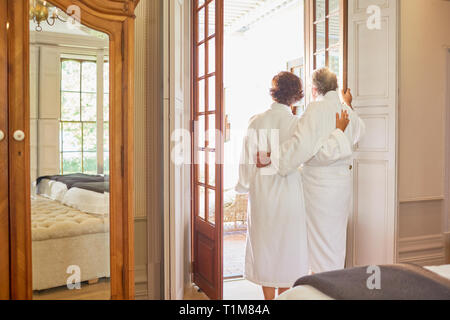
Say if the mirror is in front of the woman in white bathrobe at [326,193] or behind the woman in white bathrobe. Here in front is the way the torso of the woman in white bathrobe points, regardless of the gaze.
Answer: behind

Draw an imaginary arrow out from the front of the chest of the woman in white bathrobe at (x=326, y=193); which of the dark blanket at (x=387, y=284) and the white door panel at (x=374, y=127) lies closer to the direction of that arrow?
the white door panel

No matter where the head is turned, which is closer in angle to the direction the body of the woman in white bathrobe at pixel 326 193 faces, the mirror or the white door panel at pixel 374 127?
the white door panel

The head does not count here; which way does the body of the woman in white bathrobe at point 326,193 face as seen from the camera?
away from the camera

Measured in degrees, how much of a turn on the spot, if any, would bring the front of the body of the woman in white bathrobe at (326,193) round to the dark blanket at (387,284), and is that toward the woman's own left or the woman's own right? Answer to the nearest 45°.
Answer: approximately 180°

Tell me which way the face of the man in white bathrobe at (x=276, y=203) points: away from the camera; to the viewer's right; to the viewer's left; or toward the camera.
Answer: away from the camera

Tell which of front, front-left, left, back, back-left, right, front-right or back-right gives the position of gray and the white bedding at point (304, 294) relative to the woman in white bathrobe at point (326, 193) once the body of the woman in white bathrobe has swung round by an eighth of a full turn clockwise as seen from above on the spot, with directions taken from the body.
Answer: back-right

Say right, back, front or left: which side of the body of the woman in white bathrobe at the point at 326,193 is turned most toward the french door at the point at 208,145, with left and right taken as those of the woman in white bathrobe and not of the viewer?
left
